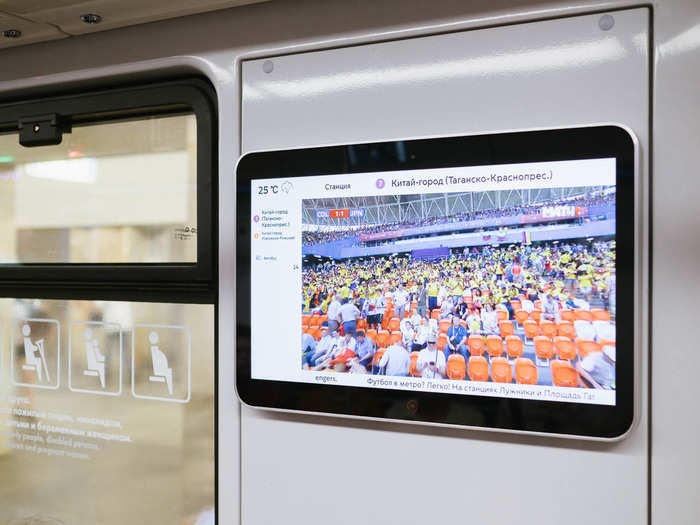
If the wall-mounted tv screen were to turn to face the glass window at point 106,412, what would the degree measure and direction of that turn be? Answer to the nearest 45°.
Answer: approximately 45° to its right

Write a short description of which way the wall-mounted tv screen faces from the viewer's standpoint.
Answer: facing the viewer and to the left of the viewer
